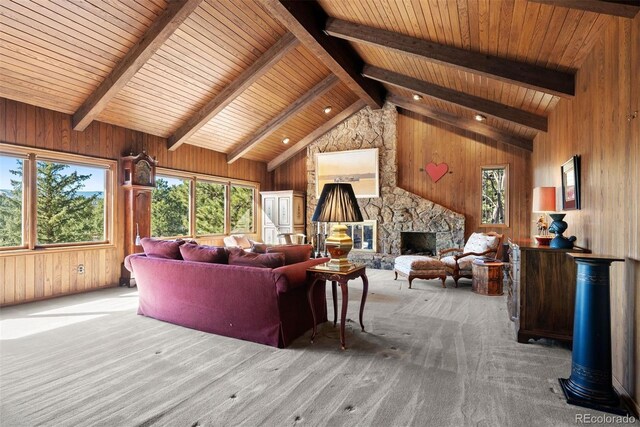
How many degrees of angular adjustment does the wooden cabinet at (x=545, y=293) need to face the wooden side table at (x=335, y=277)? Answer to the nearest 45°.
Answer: approximately 45° to its left

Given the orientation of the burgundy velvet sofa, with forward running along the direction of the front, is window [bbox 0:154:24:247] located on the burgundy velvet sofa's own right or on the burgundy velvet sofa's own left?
on the burgundy velvet sofa's own left

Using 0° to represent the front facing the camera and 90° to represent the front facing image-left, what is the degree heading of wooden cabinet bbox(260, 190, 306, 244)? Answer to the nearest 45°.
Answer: approximately 45°

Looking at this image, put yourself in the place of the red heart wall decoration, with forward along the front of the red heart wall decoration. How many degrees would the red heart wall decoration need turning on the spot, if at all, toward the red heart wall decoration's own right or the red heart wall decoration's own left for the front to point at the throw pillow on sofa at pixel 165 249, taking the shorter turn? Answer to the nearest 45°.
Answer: approximately 45° to the red heart wall decoration's own right

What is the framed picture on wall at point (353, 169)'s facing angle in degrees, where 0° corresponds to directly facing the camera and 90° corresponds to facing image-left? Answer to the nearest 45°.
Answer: approximately 45°

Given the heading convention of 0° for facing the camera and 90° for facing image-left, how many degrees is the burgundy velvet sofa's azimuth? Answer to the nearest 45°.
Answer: approximately 225°

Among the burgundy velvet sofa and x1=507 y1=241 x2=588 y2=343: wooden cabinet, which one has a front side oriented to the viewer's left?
the wooden cabinet
